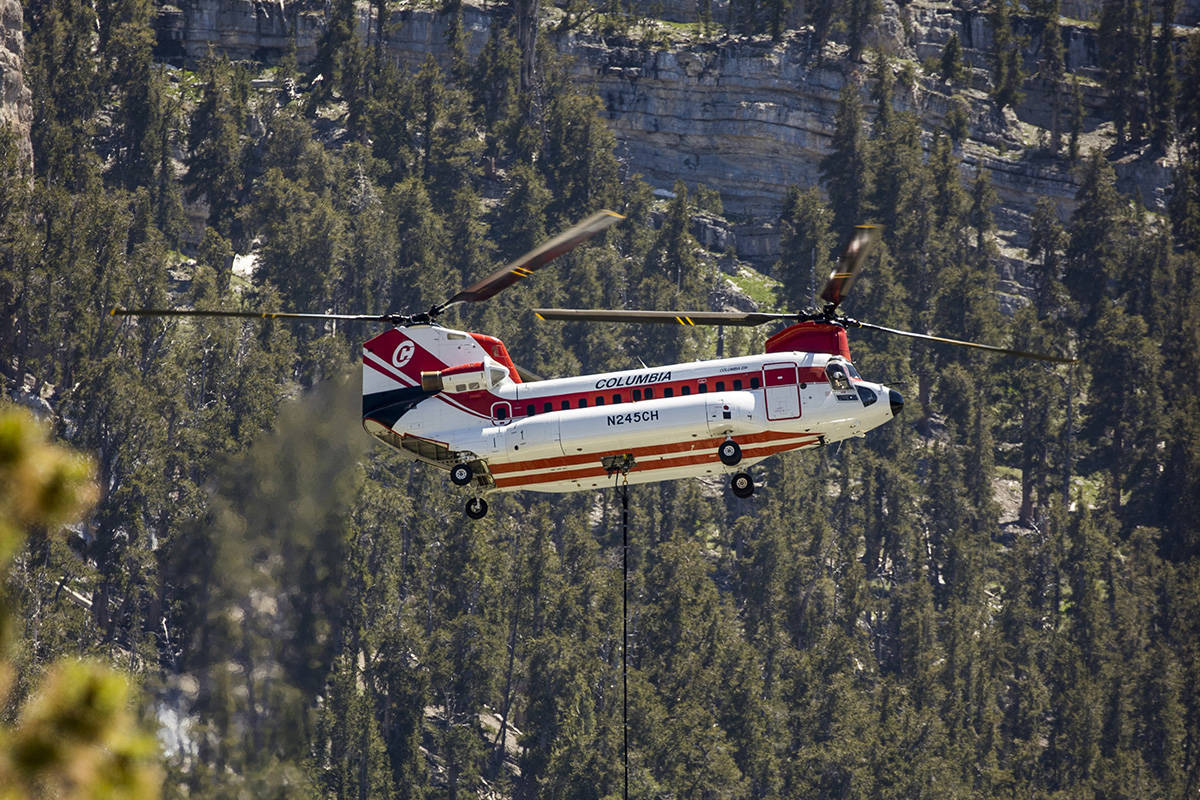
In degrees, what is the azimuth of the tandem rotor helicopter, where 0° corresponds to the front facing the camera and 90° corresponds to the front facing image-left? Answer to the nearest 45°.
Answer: approximately 270°
